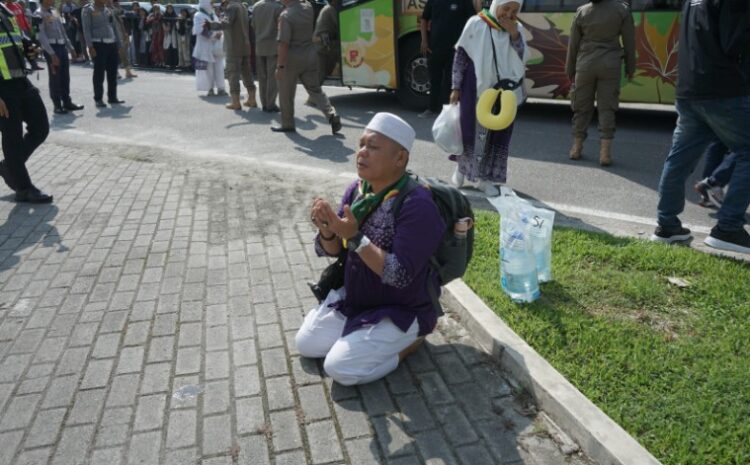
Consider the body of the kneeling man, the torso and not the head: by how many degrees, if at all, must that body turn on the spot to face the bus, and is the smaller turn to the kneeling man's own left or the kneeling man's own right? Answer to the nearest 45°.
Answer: approximately 135° to the kneeling man's own right

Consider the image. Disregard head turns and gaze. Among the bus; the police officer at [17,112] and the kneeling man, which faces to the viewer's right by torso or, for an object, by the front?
the police officer

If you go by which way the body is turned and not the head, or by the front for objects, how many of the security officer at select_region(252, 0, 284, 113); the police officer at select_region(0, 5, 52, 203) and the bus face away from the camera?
1

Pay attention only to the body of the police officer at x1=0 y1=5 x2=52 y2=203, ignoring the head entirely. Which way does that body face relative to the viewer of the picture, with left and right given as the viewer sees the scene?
facing to the right of the viewer

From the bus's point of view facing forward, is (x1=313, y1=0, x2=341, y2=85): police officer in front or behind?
in front

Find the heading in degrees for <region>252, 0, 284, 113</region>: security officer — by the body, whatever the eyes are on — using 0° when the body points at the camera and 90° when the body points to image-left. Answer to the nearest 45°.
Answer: approximately 180°

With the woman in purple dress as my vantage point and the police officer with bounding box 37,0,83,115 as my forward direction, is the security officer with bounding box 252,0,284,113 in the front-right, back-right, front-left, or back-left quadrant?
front-right

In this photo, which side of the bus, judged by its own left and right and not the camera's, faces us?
left

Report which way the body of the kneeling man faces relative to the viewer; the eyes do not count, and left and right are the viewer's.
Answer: facing the viewer and to the left of the viewer
